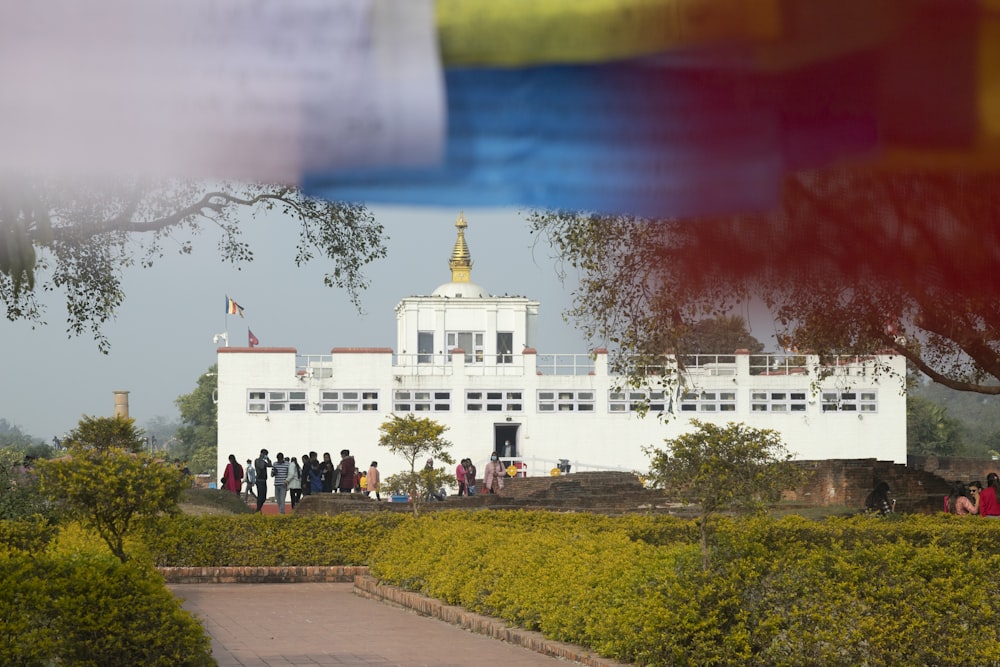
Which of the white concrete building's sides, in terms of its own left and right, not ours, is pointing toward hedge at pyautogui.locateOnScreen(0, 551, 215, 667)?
front

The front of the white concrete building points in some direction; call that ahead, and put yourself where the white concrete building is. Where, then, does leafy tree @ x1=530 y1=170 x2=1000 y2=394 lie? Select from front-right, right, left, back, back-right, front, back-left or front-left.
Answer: front

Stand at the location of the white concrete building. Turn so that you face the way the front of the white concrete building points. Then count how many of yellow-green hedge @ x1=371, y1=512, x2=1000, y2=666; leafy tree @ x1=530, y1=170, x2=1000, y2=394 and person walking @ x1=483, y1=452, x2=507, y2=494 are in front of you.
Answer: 3

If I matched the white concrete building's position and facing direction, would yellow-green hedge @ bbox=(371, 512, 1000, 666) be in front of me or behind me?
in front

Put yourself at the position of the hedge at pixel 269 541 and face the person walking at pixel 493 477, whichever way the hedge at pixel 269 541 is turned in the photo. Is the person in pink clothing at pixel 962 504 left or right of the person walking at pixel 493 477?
right

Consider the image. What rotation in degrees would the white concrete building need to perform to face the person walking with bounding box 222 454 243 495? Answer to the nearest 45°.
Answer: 0° — it already faces them

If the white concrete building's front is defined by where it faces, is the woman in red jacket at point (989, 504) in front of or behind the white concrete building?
in front

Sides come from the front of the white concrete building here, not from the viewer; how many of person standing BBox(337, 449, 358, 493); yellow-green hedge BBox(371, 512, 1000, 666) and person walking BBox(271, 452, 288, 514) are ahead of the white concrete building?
3

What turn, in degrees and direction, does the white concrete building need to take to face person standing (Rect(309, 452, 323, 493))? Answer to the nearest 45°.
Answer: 0° — it already faces them

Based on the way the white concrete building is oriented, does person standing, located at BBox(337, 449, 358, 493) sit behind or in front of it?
in front

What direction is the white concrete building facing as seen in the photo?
toward the camera

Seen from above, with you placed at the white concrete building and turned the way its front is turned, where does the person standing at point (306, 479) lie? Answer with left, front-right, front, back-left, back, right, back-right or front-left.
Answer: front

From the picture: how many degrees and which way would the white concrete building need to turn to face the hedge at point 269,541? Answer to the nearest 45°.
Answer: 0° — it already faces it
